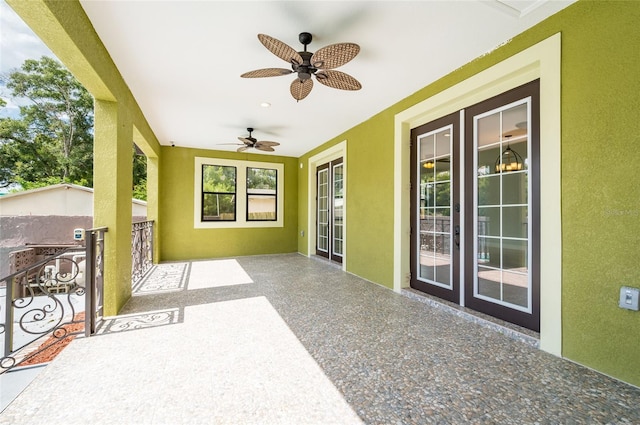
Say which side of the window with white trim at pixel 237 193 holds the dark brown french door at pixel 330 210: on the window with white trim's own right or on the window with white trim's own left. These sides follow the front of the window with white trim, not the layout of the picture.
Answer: on the window with white trim's own left

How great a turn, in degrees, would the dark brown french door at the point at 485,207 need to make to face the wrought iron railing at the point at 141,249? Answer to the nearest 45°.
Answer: approximately 45° to its right

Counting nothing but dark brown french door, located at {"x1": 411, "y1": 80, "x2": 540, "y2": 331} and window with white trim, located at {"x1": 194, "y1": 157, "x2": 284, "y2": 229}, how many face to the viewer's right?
0

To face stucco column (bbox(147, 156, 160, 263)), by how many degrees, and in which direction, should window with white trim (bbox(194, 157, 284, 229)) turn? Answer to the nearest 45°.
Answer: approximately 90° to its right

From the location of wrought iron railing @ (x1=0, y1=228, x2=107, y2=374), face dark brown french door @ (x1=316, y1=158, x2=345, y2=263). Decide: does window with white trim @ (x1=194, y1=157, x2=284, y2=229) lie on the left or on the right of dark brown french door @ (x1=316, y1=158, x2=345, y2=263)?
left

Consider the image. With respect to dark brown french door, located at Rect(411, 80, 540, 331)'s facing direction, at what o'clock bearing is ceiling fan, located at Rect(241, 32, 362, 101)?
The ceiling fan is roughly at 12 o'clock from the dark brown french door.

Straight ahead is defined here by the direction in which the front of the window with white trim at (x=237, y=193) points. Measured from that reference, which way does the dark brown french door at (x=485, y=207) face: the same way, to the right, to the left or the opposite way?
to the right

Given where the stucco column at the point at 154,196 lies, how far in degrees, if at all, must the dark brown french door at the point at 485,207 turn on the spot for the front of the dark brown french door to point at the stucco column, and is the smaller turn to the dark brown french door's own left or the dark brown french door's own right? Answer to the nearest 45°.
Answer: approximately 45° to the dark brown french door's own right

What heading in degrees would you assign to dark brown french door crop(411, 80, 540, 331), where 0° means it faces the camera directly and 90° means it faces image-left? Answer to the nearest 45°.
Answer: approximately 45°
